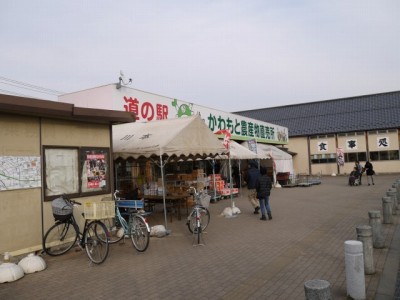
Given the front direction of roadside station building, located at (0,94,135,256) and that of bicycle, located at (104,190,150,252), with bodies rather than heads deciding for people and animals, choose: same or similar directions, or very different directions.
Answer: very different directions

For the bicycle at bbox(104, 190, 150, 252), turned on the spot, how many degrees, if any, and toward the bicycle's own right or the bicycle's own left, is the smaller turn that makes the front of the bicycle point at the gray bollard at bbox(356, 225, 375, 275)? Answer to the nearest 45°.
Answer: approximately 180°

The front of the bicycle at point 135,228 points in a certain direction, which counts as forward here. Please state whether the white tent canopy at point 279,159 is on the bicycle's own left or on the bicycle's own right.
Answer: on the bicycle's own right

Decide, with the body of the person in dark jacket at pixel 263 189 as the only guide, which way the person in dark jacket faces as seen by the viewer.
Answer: away from the camera

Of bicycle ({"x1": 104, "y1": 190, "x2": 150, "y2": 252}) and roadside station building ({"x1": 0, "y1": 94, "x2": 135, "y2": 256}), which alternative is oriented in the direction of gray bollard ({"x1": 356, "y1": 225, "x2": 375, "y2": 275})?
the roadside station building

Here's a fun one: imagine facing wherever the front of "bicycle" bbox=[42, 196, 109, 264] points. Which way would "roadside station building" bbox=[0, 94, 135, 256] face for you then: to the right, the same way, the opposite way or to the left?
the opposite way

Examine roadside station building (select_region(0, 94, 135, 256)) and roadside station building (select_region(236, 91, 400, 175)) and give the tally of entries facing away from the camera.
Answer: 0

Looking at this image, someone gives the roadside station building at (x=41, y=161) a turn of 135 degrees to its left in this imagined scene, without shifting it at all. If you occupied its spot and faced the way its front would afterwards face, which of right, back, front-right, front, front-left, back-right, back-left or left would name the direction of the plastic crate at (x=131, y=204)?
right

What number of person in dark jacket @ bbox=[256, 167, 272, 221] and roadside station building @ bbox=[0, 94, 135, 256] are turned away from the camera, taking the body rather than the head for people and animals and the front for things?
1
